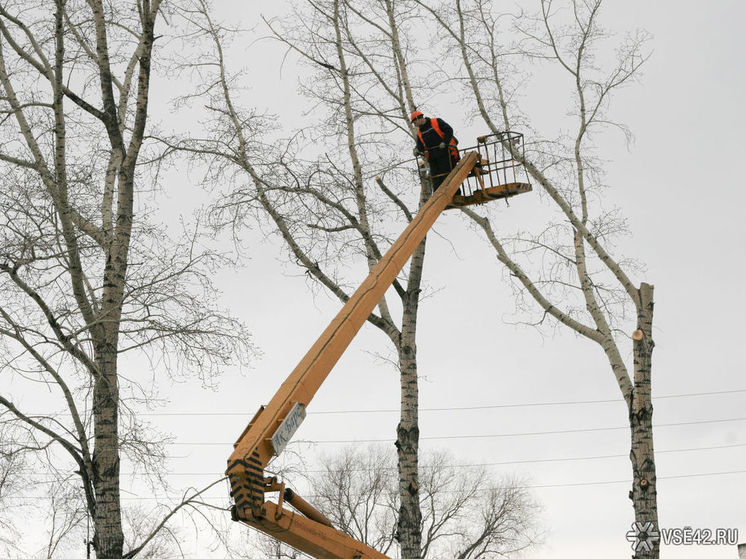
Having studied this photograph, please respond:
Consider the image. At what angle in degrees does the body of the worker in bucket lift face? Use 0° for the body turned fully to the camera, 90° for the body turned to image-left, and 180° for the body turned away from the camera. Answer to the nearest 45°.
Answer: approximately 45°
